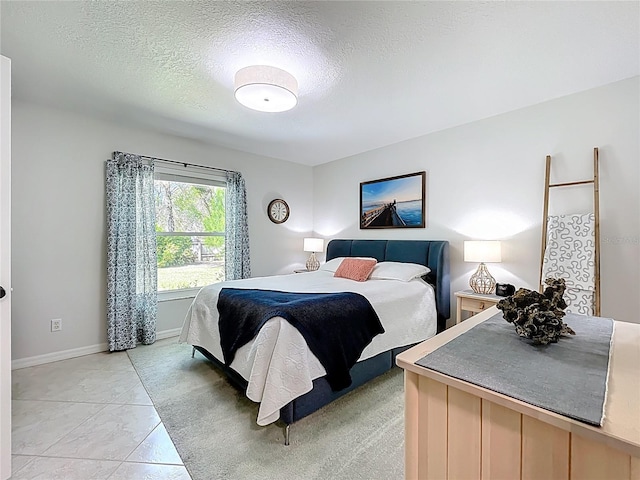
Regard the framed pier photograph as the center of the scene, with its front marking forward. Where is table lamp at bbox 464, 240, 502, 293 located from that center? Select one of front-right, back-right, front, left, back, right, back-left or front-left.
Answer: left

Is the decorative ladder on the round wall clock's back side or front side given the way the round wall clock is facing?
on the front side

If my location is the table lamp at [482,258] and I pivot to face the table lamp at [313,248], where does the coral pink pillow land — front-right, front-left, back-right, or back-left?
front-left

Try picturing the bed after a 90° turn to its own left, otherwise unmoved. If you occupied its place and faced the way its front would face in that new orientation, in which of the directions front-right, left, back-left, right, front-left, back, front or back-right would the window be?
back

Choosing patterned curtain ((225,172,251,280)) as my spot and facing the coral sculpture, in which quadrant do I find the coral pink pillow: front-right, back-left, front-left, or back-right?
front-left

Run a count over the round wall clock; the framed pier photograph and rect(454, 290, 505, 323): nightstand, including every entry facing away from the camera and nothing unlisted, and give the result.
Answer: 0

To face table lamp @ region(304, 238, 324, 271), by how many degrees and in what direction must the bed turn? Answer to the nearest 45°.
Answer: approximately 135° to its right

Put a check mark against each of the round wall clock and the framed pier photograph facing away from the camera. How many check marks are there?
0

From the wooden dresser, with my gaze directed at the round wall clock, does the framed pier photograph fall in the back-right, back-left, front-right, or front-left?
front-right

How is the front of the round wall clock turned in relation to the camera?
facing the viewer and to the right of the viewer

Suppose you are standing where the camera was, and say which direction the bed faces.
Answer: facing the viewer and to the left of the viewer
